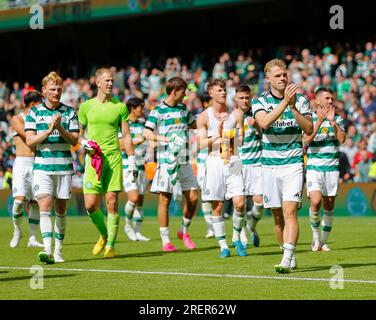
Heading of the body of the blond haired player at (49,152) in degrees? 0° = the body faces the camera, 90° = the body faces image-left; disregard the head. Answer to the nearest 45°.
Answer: approximately 0°

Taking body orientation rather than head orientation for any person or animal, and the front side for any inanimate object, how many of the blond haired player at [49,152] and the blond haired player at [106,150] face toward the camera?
2

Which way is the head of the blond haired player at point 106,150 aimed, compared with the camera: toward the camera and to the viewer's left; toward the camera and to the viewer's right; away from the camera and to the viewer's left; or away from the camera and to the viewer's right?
toward the camera and to the viewer's right

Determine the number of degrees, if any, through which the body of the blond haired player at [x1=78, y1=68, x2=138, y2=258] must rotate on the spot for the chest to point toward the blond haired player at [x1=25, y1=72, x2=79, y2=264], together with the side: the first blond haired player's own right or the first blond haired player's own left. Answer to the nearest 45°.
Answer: approximately 45° to the first blond haired player's own right

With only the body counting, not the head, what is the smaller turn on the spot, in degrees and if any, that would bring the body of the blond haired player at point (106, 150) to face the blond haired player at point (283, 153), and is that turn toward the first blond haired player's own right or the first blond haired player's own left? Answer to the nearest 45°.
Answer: approximately 45° to the first blond haired player's own left

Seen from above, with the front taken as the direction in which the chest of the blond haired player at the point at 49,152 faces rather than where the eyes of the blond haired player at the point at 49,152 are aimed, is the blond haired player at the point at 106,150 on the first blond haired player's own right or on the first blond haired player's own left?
on the first blond haired player's own left

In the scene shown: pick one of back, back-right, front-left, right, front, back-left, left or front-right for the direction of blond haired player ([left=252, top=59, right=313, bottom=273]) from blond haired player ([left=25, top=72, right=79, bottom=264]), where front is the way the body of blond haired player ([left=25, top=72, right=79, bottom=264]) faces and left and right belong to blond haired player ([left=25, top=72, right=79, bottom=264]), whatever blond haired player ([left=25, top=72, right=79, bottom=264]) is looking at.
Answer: front-left

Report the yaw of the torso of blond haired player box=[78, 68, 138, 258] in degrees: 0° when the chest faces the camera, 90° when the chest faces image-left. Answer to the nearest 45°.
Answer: approximately 0°
